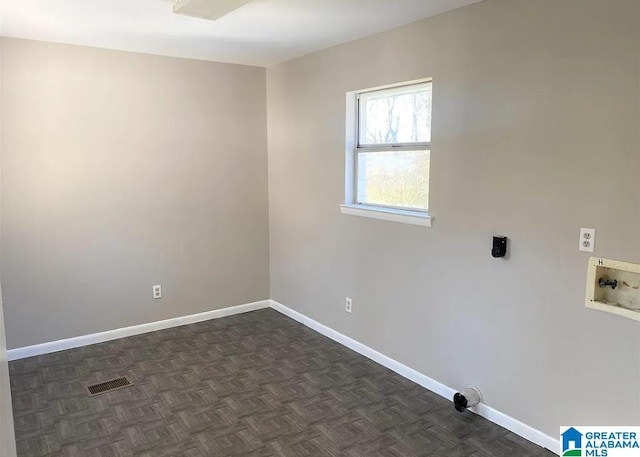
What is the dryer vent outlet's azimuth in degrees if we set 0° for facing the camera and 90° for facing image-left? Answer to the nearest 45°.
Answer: approximately 45°

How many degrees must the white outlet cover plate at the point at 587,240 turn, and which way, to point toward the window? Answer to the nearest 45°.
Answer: approximately 135° to its right

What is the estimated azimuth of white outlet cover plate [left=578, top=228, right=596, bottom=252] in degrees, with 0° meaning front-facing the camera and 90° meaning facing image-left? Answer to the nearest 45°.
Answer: approximately 0°

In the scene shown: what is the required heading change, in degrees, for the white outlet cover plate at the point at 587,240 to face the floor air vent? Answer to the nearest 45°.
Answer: approximately 90° to its right

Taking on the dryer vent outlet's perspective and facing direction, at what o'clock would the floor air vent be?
The floor air vent is roughly at 1 o'clock from the dryer vent outlet.
